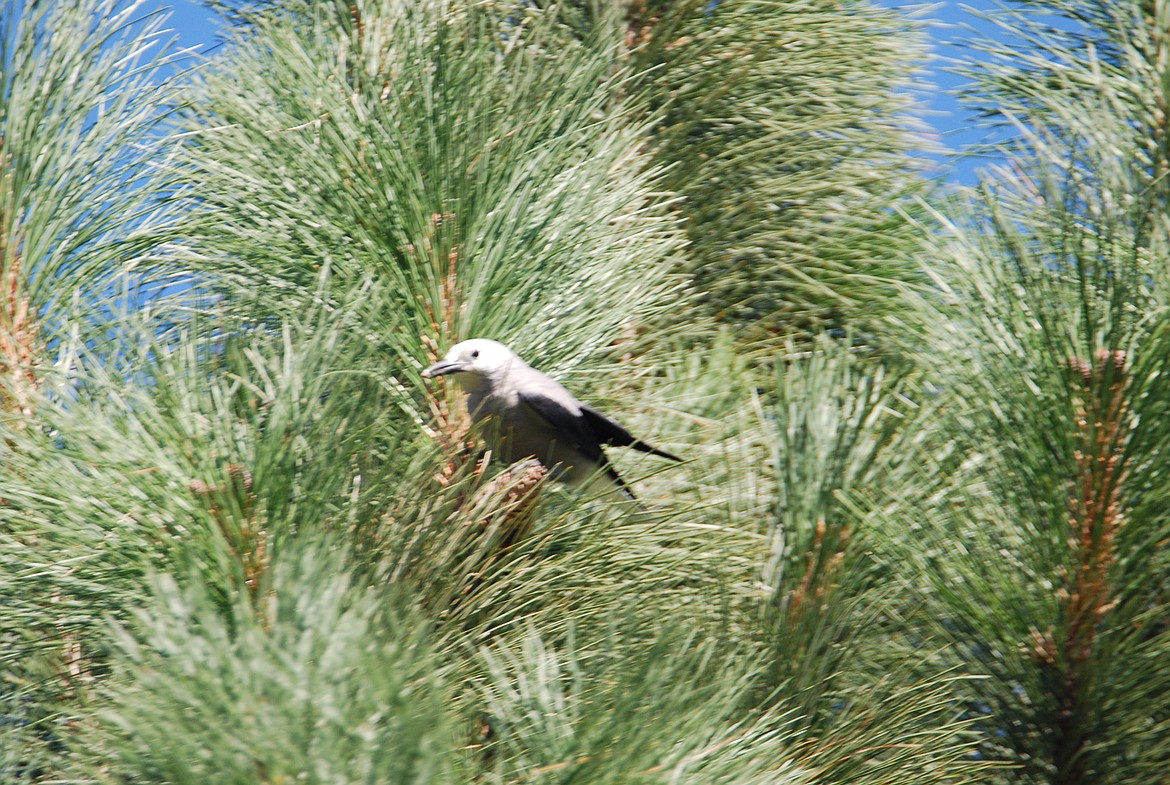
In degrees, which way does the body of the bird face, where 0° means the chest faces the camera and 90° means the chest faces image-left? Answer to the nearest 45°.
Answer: approximately 90°
